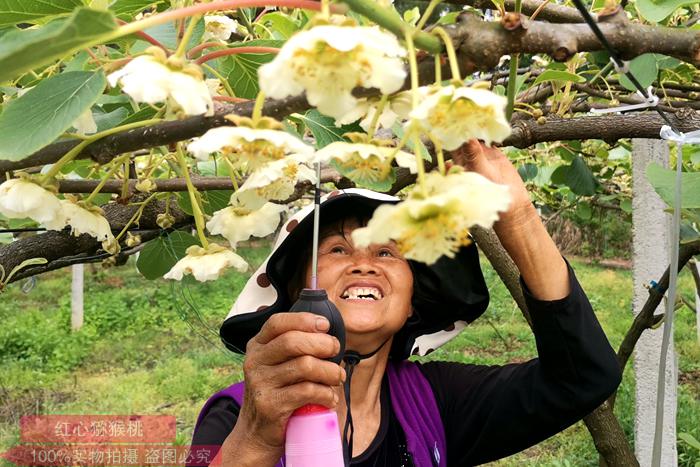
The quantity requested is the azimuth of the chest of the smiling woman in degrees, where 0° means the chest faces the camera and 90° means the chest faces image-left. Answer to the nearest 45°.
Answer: approximately 0°

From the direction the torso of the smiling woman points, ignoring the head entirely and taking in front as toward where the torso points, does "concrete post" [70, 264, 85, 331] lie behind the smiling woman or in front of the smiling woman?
behind

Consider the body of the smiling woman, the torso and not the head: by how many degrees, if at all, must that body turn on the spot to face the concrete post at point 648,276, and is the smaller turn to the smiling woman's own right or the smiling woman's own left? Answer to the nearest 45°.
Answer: approximately 135° to the smiling woman's own left
